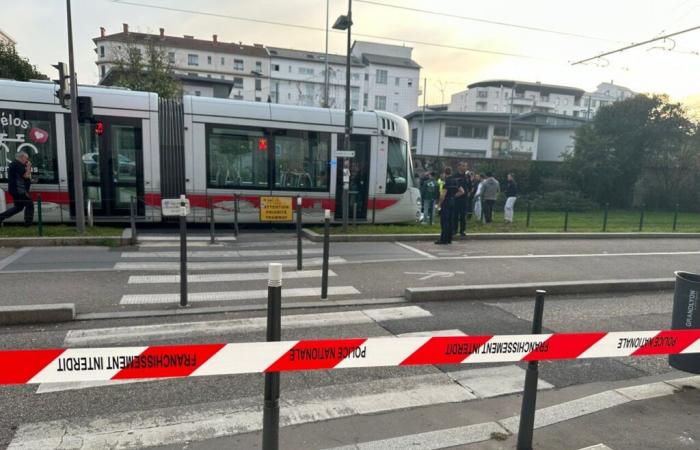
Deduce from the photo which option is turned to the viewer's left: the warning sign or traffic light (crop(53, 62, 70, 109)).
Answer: the traffic light

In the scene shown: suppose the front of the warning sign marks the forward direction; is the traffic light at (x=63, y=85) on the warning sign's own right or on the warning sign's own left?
on the warning sign's own right

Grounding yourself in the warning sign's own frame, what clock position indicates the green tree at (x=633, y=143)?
The green tree is roughly at 8 o'clock from the warning sign.

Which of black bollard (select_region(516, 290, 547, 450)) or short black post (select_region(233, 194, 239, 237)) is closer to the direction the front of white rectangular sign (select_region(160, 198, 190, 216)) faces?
the black bollard

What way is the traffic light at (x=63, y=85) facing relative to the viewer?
to the viewer's left

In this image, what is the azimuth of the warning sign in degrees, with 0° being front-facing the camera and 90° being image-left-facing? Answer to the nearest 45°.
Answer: approximately 0°

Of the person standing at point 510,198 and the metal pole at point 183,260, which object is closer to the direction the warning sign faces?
the metal pole

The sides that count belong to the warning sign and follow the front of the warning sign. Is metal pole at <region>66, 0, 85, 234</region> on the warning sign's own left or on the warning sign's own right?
on the warning sign's own right

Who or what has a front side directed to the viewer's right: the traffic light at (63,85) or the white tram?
the white tram

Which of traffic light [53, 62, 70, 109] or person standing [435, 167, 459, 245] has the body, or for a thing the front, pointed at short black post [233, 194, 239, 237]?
the person standing

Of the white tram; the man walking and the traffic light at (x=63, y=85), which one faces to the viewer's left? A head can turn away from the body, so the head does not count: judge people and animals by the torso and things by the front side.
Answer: the traffic light

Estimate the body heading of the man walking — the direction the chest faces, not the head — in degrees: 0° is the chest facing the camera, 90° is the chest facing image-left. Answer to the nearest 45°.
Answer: approximately 270°

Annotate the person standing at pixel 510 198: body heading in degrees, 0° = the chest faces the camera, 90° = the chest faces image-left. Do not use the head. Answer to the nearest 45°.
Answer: approximately 90°
